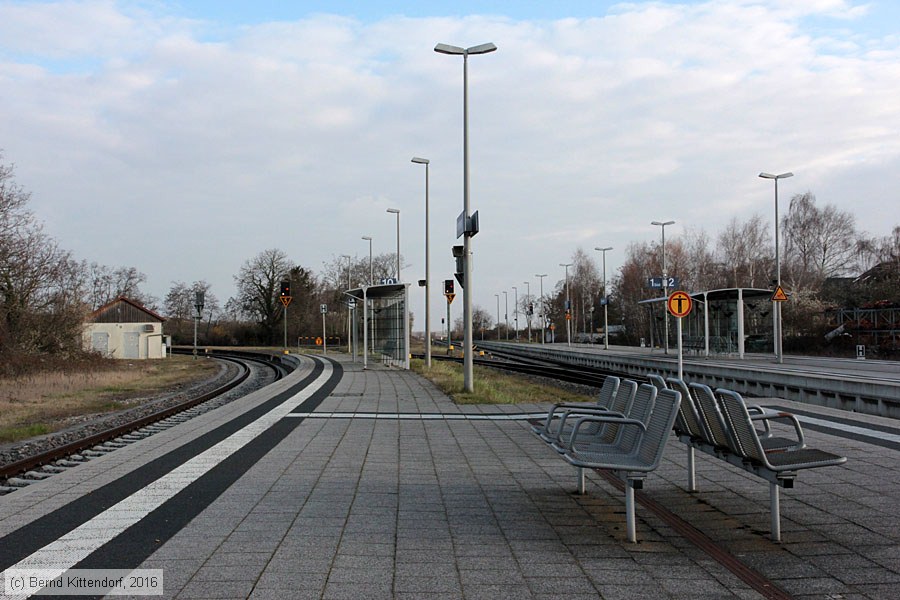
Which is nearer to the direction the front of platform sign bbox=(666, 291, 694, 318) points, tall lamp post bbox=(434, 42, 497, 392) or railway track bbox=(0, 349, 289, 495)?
the railway track

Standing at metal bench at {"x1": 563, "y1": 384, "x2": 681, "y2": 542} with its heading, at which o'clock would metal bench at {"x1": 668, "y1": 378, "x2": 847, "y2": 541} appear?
metal bench at {"x1": 668, "y1": 378, "x2": 847, "y2": 541} is roughly at 6 o'clock from metal bench at {"x1": 563, "y1": 384, "x2": 681, "y2": 542}.

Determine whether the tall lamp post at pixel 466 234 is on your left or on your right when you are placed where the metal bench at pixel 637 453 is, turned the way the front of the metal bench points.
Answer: on your right

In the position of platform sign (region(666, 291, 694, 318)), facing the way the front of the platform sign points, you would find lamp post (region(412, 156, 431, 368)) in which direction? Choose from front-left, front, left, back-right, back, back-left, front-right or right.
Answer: back-right

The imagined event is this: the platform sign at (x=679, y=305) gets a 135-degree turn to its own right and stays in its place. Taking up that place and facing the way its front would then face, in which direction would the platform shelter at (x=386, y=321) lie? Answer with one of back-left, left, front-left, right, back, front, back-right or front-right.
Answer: front

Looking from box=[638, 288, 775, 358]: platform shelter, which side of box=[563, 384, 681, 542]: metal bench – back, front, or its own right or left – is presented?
right

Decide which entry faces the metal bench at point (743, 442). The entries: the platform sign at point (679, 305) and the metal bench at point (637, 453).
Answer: the platform sign

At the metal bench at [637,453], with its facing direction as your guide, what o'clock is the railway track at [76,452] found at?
The railway track is roughly at 1 o'clock from the metal bench.

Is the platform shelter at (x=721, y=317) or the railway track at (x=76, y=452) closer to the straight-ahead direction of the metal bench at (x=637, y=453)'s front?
the railway track

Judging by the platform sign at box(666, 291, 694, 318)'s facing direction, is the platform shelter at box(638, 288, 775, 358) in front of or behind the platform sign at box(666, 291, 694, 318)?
behind

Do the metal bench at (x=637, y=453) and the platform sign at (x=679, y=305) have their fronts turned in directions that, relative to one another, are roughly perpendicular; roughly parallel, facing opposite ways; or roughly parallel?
roughly perpendicular

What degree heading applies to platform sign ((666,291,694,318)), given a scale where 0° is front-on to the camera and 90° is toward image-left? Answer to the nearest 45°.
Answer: approximately 0°

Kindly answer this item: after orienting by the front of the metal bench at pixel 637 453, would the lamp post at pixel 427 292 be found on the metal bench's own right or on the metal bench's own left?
on the metal bench's own right

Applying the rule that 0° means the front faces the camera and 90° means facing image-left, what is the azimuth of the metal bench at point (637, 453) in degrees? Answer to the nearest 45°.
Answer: approximately 90°
